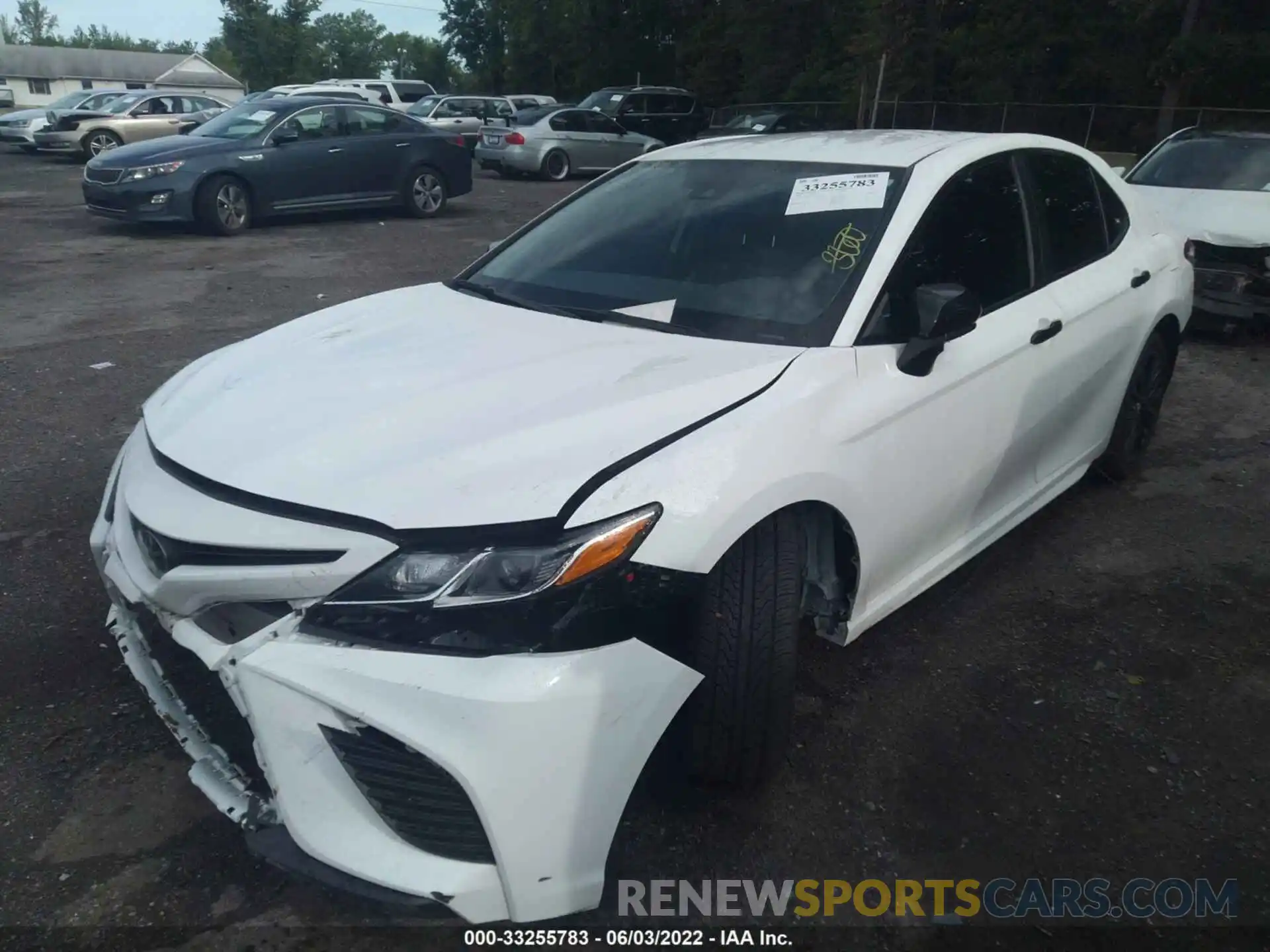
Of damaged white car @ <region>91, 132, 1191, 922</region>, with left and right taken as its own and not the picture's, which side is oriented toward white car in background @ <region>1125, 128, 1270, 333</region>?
back

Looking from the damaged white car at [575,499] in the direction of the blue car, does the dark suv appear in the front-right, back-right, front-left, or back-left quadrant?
front-right

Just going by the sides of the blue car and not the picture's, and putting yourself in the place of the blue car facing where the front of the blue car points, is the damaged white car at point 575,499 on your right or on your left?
on your left

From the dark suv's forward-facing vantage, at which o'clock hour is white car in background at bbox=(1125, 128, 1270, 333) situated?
The white car in background is roughly at 10 o'clock from the dark suv.

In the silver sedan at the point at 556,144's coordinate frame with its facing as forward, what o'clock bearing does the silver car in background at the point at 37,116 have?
The silver car in background is roughly at 8 o'clock from the silver sedan.

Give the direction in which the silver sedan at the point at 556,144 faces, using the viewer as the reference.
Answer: facing away from the viewer and to the right of the viewer

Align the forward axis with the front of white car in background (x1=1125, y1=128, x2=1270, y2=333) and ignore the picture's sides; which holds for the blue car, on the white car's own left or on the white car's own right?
on the white car's own right

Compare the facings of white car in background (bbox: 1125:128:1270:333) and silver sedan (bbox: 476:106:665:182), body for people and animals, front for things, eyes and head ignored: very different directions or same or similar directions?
very different directions

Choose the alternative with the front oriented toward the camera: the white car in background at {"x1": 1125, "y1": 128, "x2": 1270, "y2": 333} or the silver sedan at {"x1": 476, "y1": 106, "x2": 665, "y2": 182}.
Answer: the white car in background

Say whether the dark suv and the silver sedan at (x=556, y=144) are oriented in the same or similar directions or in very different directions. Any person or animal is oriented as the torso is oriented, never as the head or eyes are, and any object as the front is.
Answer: very different directions

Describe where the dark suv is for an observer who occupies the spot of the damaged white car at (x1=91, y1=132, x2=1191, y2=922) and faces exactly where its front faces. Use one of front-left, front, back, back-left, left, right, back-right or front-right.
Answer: back-right

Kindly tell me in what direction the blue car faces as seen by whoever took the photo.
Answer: facing the viewer and to the left of the viewer

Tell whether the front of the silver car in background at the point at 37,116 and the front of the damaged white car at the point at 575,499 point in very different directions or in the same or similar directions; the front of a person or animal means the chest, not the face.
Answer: same or similar directions

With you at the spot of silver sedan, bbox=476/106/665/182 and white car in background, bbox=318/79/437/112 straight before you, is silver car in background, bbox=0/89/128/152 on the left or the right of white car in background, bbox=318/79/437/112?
left

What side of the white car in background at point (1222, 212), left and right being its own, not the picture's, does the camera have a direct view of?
front

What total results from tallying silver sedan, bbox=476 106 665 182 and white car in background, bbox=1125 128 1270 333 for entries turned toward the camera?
1

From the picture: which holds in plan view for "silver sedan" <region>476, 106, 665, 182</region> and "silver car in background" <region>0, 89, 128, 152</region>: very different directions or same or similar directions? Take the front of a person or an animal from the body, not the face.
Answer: very different directions

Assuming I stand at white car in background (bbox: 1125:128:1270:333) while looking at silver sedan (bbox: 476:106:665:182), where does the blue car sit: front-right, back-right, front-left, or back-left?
front-left

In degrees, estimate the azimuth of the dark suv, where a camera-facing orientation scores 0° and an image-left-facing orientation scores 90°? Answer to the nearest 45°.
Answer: approximately 45°
